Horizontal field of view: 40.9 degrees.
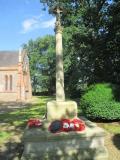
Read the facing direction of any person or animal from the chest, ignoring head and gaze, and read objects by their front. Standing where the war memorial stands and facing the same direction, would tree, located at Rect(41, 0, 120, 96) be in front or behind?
behind

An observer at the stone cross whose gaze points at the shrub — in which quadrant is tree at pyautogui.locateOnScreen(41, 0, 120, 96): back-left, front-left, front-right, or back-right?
front-left

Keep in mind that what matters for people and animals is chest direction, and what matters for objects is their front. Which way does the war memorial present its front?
toward the camera

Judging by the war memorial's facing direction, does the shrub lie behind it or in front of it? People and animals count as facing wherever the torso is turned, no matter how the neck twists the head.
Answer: behind
